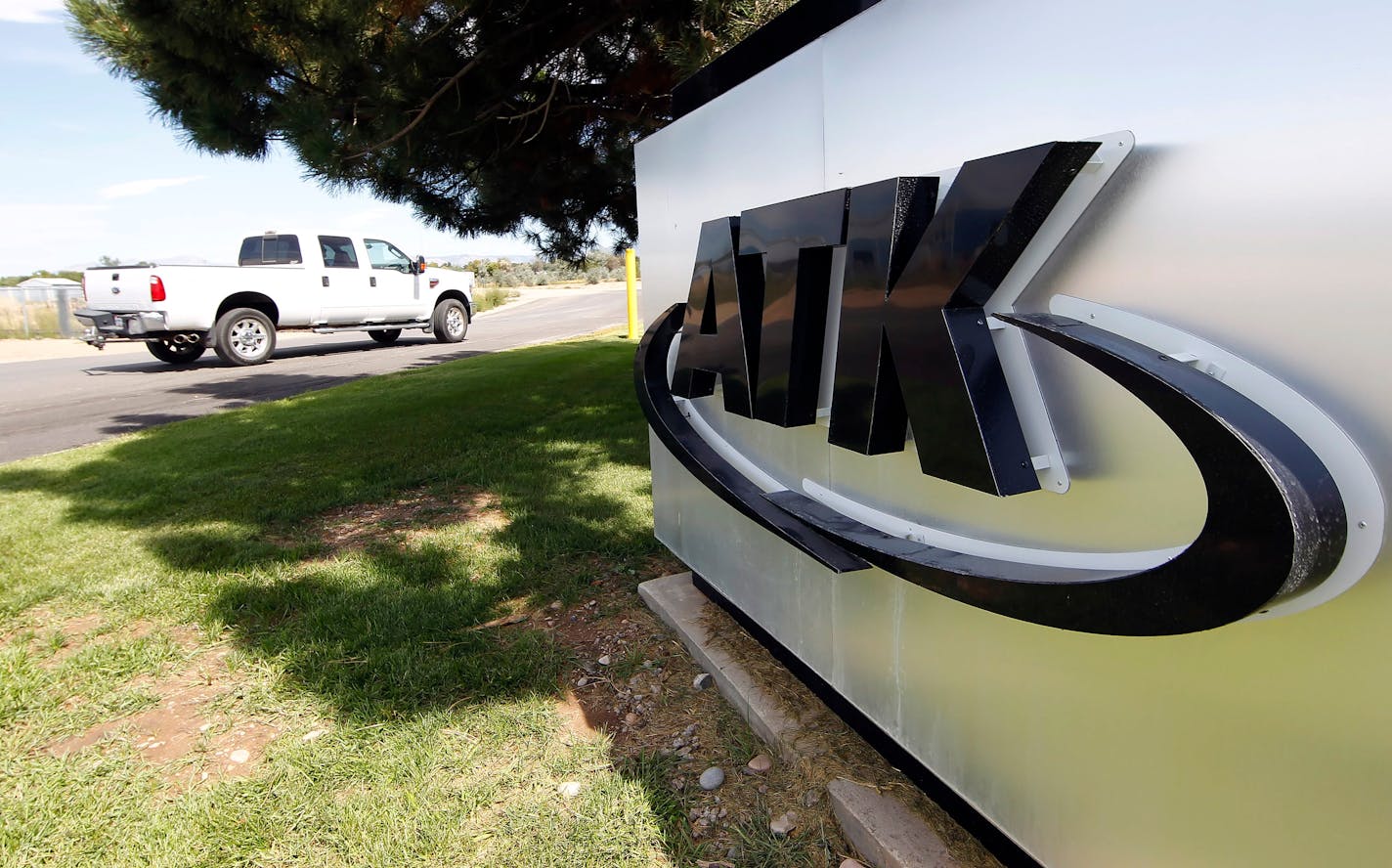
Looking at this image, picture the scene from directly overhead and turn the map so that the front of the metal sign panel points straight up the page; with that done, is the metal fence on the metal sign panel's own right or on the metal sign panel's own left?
on the metal sign panel's own right

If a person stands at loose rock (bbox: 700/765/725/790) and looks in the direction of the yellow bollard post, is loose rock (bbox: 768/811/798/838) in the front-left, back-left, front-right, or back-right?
back-right

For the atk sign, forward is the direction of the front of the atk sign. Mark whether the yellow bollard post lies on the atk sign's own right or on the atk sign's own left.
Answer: on the atk sign's own right

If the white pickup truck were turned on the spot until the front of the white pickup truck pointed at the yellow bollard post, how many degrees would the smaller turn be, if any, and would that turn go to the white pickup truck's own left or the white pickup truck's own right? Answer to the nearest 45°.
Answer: approximately 45° to the white pickup truck's own right

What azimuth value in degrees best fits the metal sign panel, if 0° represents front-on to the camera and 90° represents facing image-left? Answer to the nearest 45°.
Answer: approximately 45°

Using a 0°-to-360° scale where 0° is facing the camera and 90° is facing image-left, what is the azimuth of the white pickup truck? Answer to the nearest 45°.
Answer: approximately 225°

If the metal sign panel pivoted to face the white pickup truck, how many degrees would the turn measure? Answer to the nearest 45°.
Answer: approximately 90° to its right

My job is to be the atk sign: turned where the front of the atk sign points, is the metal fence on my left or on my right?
on my right

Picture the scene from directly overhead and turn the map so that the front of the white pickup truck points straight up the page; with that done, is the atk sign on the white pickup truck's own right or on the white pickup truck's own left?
on the white pickup truck's own right

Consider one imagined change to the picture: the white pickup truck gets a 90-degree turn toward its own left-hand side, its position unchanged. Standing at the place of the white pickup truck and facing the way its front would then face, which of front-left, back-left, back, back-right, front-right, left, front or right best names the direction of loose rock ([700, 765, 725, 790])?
back-left

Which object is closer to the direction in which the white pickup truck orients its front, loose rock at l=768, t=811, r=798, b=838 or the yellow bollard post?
the yellow bollard post
